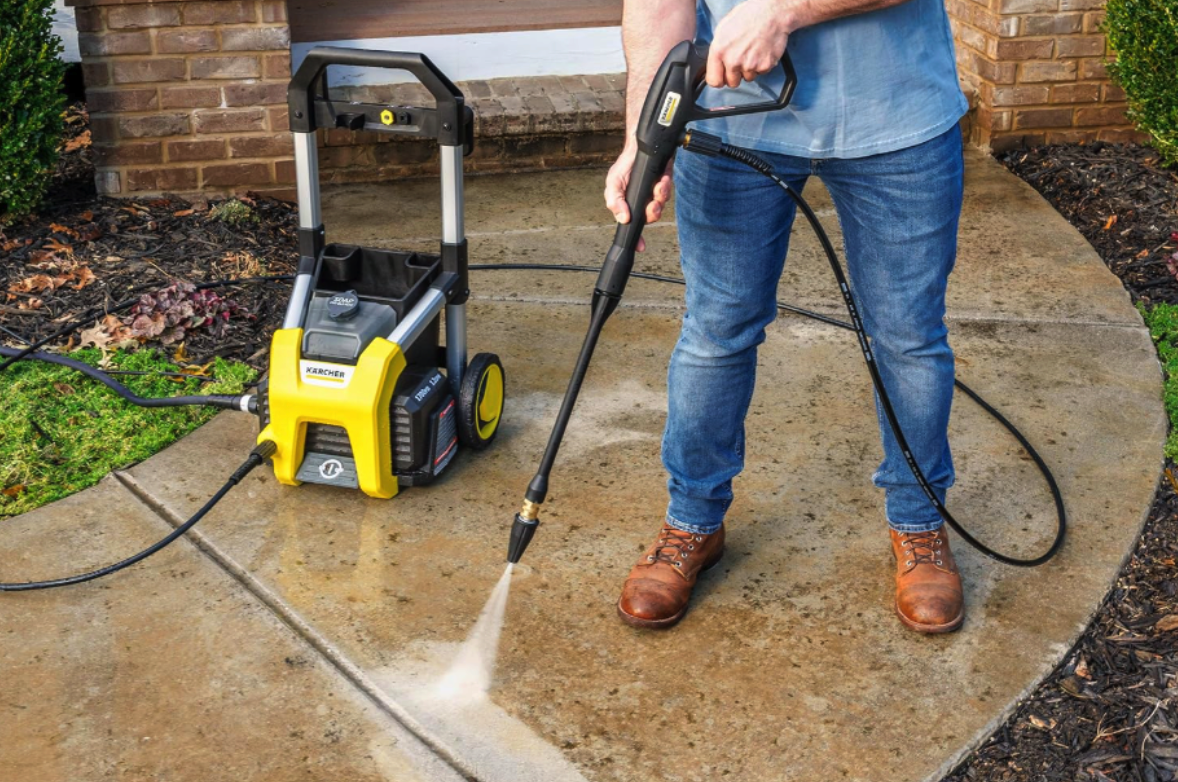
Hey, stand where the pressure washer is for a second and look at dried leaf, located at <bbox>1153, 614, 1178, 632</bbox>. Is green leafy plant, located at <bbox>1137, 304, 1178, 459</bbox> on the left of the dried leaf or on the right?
left

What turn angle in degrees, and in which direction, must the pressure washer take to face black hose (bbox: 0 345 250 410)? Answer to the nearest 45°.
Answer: approximately 90° to its right

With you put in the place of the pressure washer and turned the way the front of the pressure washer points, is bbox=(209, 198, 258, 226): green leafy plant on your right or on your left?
on your right

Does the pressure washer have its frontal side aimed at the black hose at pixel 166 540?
yes

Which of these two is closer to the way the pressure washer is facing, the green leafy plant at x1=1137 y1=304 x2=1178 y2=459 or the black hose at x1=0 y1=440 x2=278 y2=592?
the black hose

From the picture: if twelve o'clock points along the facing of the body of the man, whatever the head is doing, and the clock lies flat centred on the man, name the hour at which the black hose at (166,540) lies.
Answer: The black hose is roughly at 3 o'clock from the man.

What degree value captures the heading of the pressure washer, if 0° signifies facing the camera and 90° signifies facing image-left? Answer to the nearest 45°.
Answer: approximately 45°

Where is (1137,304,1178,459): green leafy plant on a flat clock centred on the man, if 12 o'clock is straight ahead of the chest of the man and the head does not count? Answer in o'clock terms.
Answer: The green leafy plant is roughly at 7 o'clock from the man.

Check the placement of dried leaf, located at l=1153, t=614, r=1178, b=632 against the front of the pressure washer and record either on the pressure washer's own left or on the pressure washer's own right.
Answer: on the pressure washer's own left

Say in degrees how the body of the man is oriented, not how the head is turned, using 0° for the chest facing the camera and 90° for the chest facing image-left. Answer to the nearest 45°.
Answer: approximately 0°
